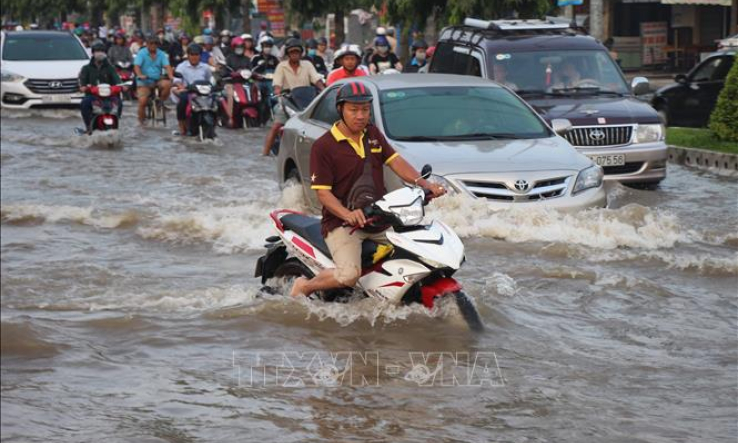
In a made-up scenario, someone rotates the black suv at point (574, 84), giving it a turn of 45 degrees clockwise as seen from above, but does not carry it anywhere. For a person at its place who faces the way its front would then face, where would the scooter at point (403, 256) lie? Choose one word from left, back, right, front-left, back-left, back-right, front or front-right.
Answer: front

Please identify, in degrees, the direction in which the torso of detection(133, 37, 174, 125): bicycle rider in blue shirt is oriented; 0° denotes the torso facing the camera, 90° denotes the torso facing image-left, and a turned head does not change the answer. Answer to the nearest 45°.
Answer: approximately 0°

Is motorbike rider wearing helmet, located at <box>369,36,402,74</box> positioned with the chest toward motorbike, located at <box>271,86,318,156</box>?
yes

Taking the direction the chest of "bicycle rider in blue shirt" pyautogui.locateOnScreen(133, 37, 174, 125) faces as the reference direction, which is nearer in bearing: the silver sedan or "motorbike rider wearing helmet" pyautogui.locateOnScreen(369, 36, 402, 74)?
the silver sedan

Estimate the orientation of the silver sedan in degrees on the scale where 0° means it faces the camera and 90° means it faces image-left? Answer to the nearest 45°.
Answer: approximately 315°

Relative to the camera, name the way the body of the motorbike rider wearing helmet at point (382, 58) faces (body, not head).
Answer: toward the camera

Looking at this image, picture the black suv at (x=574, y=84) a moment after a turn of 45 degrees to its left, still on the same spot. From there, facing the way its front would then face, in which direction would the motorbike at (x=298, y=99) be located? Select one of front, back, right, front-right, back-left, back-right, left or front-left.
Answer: back

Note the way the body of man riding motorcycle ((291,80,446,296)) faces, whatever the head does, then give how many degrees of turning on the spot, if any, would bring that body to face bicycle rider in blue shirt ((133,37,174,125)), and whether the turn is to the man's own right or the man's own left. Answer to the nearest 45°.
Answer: approximately 135° to the man's own left

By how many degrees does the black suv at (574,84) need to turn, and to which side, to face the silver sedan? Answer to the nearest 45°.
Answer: approximately 45° to its right

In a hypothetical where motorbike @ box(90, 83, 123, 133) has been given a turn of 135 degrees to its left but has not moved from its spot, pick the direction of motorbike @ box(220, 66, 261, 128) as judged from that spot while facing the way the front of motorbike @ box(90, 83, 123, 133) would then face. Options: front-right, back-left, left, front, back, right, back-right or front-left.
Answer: front

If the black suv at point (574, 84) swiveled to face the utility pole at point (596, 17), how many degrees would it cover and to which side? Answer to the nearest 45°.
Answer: approximately 135° to its left

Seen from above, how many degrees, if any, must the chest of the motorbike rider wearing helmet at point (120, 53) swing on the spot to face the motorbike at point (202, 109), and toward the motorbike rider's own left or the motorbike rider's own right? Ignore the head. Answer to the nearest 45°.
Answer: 0° — they already face it

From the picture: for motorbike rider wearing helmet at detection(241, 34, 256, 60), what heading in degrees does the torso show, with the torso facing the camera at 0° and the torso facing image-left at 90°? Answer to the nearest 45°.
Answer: approximately 0°

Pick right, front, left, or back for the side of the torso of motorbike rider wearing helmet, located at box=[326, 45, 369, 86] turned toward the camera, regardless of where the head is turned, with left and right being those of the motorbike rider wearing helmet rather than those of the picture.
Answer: front
